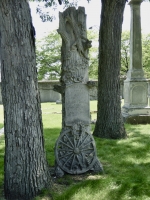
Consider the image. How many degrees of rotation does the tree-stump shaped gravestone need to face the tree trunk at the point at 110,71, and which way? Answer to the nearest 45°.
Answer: approximately 180°

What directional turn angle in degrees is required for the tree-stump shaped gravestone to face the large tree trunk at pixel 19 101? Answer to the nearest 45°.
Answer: approximately 45° to its right

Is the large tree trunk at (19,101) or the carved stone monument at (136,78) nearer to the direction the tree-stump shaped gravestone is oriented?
the large tree trunk

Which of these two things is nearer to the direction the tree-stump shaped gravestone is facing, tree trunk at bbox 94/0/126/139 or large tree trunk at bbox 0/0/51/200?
the large tree trunk

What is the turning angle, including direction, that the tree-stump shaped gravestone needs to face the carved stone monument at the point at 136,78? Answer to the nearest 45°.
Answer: approximately 180°

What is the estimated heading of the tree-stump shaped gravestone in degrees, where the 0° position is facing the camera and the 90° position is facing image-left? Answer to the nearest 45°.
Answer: approximately 0°

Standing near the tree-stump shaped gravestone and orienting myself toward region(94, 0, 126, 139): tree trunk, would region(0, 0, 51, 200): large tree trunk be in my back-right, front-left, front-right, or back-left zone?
back-left

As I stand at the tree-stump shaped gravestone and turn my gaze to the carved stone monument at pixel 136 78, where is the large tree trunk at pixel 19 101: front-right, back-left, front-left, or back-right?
back-left
